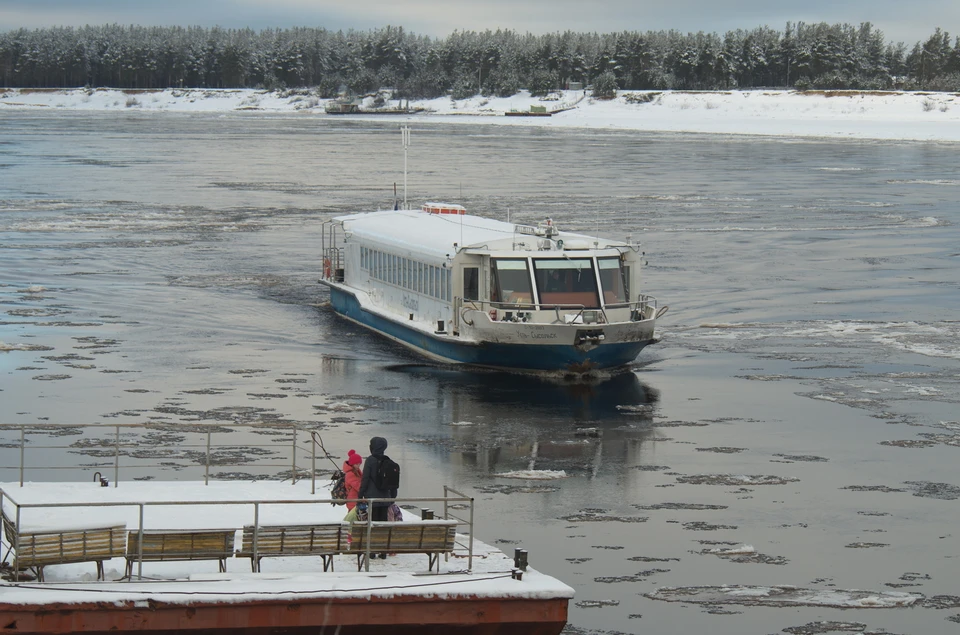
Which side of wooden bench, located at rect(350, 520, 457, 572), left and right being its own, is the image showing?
back

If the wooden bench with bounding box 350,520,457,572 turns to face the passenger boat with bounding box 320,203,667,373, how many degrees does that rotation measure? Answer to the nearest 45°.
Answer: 0° — it already faces it

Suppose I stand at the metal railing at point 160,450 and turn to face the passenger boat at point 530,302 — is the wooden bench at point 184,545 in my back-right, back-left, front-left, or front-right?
back-right

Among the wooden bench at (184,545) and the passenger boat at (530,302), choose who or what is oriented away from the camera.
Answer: the wooden bench

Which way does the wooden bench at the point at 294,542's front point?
away from the camera

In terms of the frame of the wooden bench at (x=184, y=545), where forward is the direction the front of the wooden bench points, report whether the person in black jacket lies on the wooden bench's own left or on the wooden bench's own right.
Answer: on the wooden bench's own right

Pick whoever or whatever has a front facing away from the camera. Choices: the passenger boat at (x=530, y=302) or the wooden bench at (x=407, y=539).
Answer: the wooden bench

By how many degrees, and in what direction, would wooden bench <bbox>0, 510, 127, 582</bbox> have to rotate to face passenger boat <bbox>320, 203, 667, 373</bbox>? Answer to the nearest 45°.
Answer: approximately 45° to its right

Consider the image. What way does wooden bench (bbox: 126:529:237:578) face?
away from the camera

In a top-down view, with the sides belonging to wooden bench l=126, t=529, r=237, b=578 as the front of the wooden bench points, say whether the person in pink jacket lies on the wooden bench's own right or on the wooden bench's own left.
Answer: on the wooden bench's own right

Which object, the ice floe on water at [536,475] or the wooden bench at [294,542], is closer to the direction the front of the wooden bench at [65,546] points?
the ice floe on water

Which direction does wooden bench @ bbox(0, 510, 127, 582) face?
away from the camera

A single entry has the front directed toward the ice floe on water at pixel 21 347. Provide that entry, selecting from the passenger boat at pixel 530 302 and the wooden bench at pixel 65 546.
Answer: the wooden bench
